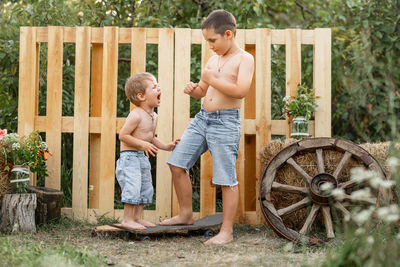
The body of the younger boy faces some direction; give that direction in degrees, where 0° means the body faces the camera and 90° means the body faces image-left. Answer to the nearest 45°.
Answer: approximately 270°

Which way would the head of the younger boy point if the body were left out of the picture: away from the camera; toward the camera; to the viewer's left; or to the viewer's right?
to the viewer's right

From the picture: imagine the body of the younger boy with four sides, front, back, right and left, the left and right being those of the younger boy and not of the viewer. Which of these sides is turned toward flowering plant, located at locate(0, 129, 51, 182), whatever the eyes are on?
back

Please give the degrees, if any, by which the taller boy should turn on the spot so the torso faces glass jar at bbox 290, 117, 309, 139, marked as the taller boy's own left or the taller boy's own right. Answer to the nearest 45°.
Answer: approximately 180°

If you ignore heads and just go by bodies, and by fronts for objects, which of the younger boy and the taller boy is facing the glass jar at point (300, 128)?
the younger boy

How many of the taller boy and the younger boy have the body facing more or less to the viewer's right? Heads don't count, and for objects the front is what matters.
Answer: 1

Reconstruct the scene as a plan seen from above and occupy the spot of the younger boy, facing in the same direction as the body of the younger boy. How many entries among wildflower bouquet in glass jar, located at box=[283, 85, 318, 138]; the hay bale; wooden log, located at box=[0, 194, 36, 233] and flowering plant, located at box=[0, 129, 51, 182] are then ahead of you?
2

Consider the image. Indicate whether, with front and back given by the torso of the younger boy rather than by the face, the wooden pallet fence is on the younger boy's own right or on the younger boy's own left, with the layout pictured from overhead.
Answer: on the younger boy's own left

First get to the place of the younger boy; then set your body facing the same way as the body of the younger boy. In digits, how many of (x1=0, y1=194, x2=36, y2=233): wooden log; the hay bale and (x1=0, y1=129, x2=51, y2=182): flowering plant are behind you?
2

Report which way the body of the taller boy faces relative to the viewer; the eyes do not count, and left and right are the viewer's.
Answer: facing the viewer and to the left of the viewer

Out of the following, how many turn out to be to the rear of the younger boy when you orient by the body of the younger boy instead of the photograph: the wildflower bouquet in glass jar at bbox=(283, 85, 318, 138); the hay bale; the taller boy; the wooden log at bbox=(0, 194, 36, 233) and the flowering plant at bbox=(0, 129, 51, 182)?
2

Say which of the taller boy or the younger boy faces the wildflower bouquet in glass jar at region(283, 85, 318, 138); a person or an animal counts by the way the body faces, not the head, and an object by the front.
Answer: the younger boy

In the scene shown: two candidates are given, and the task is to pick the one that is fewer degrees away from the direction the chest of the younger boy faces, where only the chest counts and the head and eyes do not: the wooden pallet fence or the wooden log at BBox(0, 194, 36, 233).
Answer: the wooden pallet fence

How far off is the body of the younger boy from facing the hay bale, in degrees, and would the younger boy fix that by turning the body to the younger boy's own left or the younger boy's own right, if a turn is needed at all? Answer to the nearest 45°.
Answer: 0° — they already face it

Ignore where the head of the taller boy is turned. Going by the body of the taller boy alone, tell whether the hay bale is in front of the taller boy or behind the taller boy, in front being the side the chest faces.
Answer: behind

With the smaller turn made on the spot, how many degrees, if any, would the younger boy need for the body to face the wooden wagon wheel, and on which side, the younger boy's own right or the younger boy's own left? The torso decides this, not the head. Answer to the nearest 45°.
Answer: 0° — they already face it

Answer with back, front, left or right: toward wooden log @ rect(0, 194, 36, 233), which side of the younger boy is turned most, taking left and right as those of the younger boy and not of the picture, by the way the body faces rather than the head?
back
